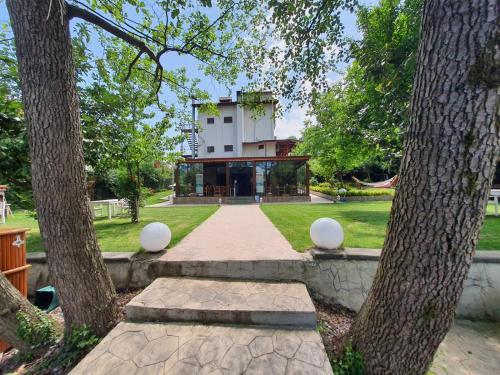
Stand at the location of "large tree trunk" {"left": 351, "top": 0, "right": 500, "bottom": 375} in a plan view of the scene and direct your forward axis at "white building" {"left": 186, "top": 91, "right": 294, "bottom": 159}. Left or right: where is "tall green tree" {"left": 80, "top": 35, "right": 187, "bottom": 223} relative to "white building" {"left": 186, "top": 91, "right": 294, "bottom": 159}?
left

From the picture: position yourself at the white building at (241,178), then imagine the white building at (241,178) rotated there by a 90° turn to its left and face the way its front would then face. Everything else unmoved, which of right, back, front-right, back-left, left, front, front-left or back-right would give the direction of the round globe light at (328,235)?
right

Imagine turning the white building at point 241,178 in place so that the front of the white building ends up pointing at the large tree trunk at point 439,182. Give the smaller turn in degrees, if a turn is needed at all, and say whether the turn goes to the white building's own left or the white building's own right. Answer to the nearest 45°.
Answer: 0° — it already faces it

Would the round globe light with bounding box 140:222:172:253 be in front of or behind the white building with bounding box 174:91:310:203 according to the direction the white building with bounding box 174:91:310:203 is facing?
in front

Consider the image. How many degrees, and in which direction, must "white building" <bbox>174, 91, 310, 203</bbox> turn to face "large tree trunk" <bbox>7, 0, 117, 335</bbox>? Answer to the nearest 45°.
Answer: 0° — it already faces it

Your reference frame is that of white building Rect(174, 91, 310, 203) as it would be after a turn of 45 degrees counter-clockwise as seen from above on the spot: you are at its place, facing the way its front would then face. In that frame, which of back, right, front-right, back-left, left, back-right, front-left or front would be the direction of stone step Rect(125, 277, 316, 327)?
front-right

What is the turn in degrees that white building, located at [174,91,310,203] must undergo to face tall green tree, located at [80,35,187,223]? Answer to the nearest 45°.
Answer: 0° — it already faces it

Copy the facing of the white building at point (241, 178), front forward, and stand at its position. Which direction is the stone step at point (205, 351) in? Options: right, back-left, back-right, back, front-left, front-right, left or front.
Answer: front

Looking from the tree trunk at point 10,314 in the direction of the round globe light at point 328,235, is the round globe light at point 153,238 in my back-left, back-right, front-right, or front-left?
front-left

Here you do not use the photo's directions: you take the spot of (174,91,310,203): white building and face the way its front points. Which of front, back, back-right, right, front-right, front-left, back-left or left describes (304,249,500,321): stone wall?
front

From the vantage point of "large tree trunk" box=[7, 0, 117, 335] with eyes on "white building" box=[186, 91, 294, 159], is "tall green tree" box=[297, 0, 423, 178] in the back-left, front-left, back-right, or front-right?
front-right

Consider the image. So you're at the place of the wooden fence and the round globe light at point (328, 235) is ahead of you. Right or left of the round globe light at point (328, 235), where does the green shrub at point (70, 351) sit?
right

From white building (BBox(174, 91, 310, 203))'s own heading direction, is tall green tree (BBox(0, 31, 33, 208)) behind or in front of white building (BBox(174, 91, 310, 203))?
in front

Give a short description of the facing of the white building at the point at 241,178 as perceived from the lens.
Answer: facing the viewer

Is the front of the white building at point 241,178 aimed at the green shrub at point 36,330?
yes
